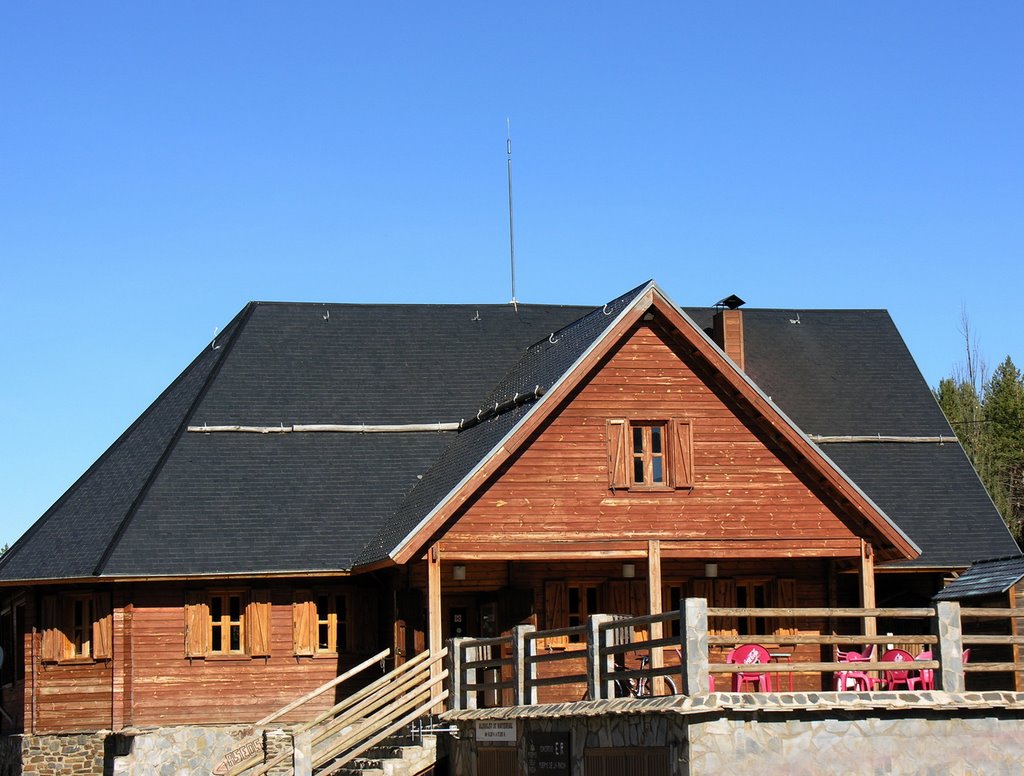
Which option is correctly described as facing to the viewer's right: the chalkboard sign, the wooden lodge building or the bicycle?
the bicycle

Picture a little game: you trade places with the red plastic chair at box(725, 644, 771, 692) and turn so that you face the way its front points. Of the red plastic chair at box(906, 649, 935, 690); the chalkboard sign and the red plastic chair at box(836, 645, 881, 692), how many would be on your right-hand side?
1

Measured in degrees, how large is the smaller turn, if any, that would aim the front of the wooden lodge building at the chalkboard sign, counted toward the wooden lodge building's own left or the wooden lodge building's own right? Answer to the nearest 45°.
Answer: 0° — it already faces it

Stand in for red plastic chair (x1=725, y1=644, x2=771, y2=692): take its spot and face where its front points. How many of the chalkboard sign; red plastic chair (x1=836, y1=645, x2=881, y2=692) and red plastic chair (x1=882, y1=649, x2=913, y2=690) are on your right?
1

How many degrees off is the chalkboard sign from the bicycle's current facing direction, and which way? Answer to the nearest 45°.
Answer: approximately 135° to its right

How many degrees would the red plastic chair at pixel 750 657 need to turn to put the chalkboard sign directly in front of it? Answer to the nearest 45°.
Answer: approximately 90° to its right

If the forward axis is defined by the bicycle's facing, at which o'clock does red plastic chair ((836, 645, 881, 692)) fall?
The red plastic chair is roughly at 6 o'clock from the bicycle.
